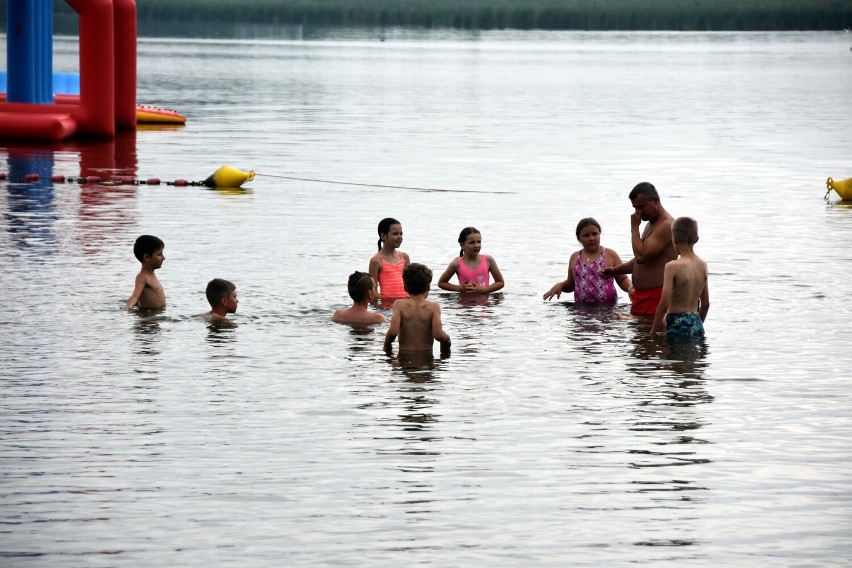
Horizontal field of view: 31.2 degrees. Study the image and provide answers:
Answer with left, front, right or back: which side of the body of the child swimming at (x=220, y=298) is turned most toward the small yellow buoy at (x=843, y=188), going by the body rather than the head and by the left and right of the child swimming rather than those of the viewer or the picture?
front

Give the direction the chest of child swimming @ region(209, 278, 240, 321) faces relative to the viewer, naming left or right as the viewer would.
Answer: facing away from the viewer and to the right of the viewer

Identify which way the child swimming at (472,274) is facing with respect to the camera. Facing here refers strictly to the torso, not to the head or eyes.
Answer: toward the camera

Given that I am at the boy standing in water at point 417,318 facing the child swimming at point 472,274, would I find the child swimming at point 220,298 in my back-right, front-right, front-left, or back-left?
front-left

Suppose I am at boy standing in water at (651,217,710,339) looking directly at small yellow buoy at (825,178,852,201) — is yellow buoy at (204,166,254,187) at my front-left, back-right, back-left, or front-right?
front-left

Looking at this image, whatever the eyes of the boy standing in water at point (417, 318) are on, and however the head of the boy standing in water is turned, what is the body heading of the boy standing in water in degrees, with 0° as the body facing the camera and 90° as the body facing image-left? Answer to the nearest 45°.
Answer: approximately 180°
